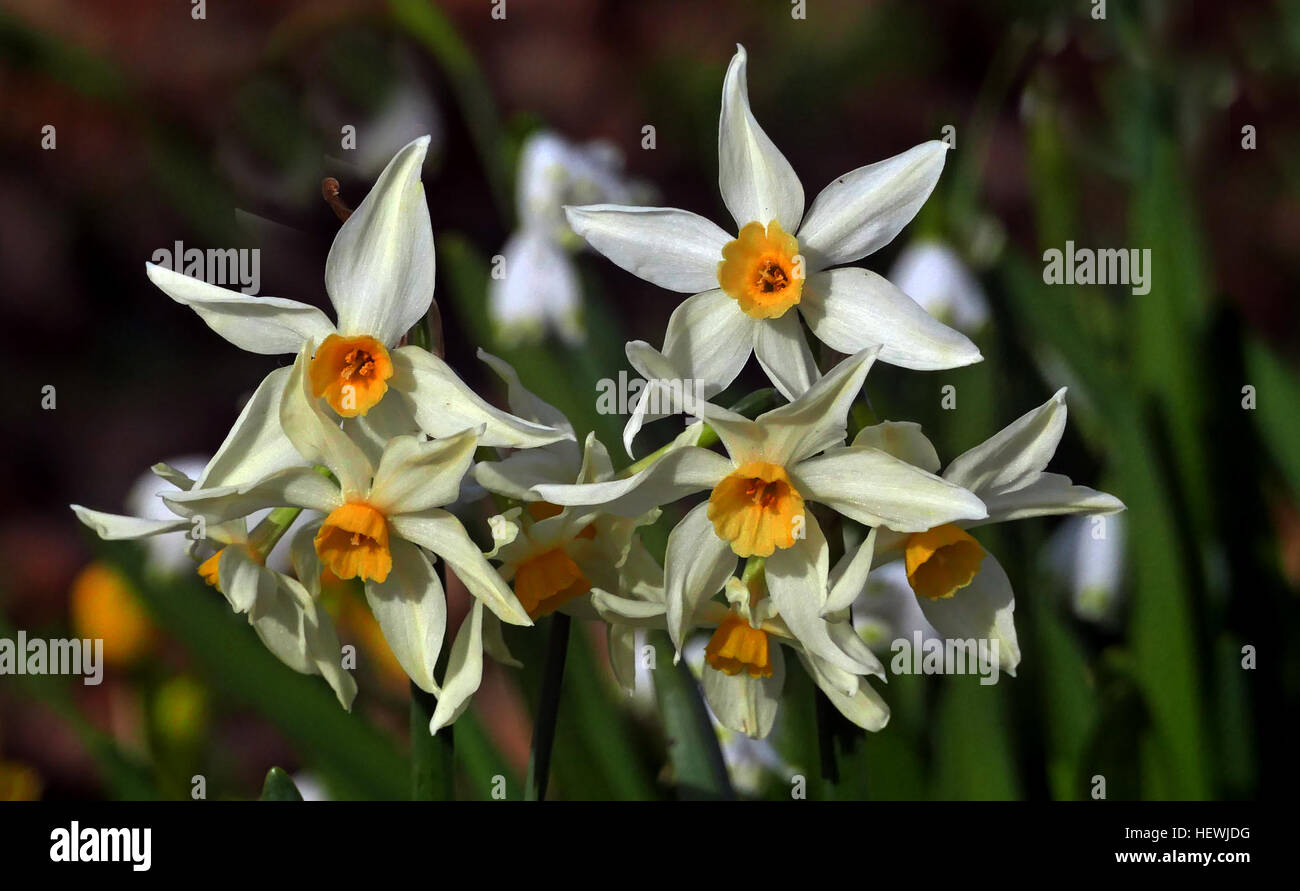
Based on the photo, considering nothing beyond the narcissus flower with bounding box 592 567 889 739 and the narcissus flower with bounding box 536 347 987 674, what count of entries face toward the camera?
2

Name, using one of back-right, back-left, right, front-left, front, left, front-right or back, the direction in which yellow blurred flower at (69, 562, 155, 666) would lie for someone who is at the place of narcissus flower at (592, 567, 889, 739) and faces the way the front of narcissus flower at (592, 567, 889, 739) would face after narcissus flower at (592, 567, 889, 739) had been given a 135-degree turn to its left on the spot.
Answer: left
